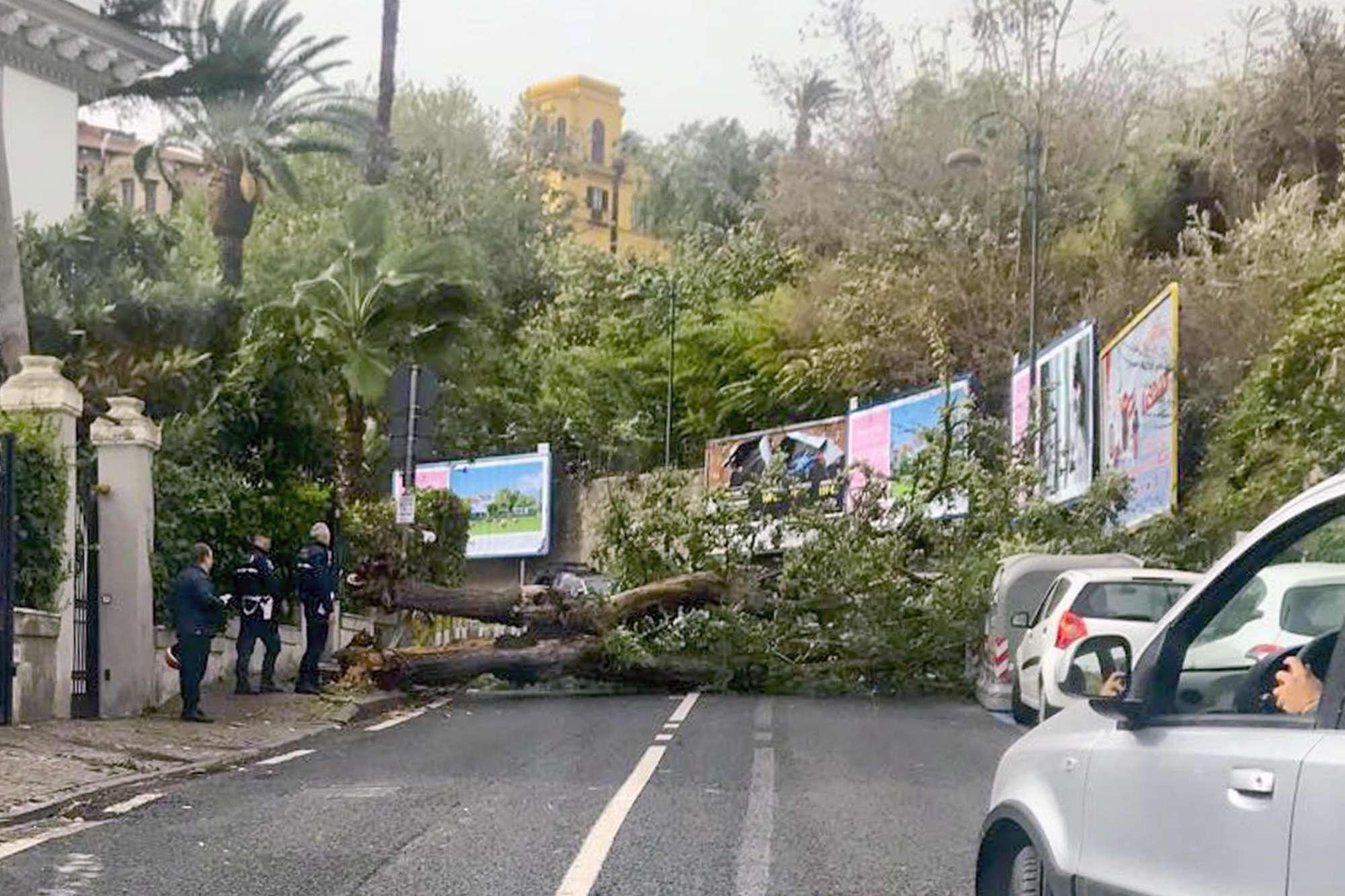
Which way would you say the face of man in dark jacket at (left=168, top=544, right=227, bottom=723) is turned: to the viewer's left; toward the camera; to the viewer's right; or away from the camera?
to the viewer's right

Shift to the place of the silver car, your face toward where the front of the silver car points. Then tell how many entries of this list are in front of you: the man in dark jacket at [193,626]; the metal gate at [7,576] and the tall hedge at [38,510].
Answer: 3

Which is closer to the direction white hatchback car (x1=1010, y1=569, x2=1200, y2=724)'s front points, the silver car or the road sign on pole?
the road sign on pole

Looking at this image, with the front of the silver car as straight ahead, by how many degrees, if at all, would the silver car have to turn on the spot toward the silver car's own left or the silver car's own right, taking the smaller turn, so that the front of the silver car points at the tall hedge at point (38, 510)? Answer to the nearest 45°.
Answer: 0° — it already faces it

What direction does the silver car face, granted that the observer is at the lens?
facing away from the viewer and to the left of the viewer

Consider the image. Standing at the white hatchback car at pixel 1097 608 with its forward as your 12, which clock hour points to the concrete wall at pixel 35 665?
The concrete wall is roughly at 10 o'clock from the white hatchback car.
